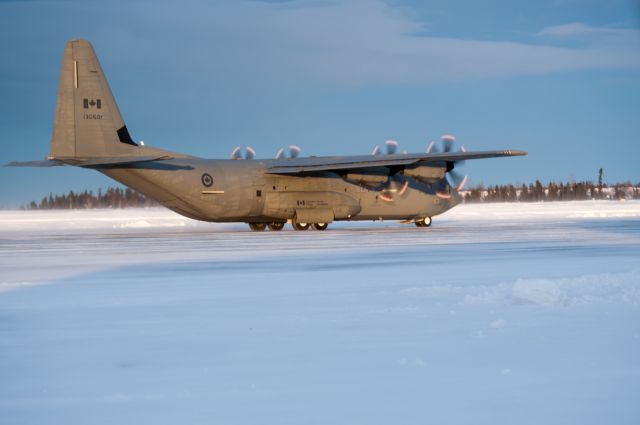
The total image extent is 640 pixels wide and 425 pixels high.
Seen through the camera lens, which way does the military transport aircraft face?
facing away from the viewer and to the right of the viewer
